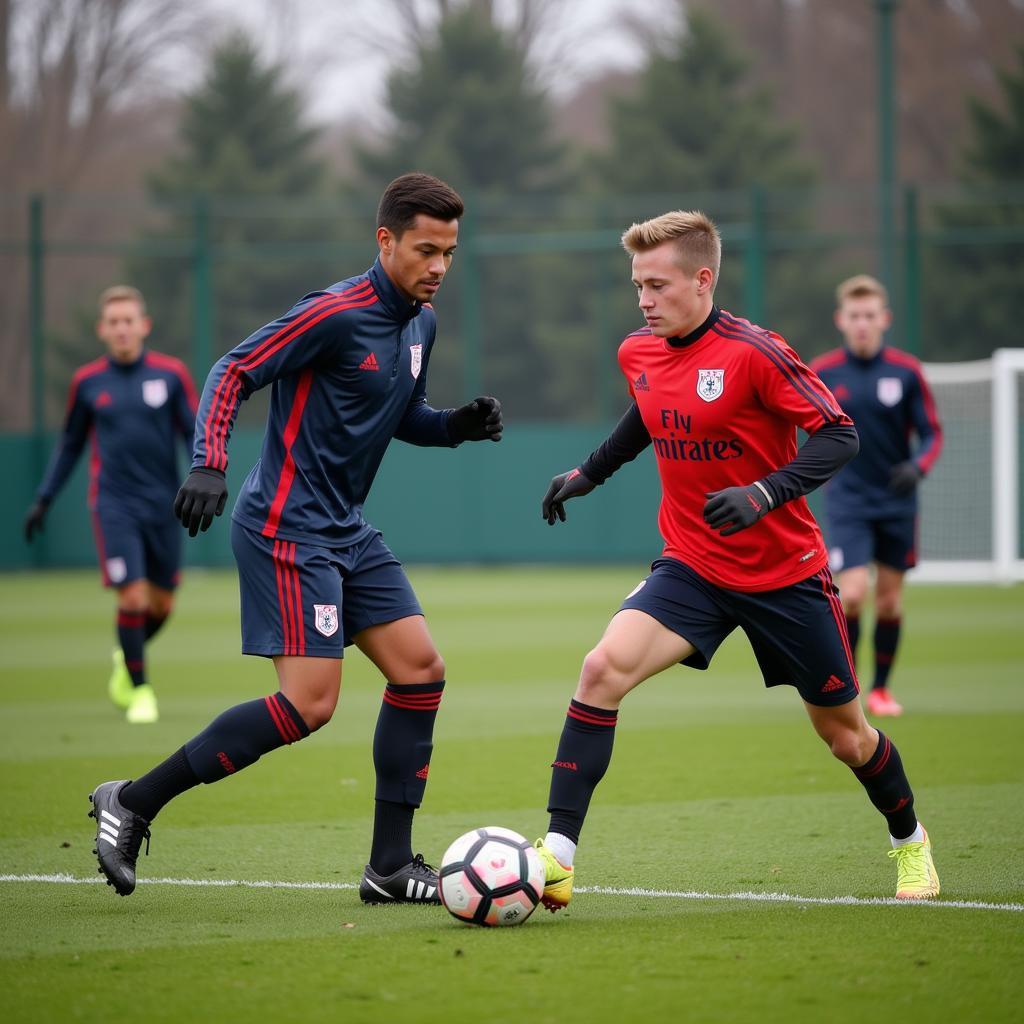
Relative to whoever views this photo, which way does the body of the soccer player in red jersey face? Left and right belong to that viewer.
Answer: facing the viewer and to the left of the viewer

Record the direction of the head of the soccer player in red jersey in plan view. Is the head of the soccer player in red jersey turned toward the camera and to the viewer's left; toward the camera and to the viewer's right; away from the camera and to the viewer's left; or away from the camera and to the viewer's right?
toward the camera and to the viewer's left

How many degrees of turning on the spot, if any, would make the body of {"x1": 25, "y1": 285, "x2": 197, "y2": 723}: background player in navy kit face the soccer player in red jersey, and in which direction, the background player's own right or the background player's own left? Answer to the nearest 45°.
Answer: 0° — they already face them

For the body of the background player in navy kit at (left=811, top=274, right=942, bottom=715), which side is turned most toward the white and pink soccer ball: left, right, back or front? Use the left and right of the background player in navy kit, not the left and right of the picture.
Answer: front

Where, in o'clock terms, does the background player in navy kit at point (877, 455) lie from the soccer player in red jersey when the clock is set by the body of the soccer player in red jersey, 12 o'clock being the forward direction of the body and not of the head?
The background player in navy kit is roughly at 5 o'clock from the soccer player in red jersey.

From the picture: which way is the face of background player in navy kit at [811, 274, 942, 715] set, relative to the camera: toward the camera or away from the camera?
toward the camera

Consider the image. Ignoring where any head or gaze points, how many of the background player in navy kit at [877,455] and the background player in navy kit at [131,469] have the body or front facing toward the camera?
2

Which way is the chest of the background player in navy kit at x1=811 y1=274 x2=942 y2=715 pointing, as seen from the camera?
toward the camera

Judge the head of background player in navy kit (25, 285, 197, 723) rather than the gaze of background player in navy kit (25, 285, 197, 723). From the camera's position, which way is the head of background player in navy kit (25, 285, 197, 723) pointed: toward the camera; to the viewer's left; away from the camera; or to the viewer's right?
toward the camera

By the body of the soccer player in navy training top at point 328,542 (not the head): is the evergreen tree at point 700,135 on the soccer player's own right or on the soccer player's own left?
on the soccer player's own left

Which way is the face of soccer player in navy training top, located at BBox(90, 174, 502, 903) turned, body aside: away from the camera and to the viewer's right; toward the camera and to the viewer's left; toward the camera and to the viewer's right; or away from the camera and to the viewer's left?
toward the camera and to the viewer's right

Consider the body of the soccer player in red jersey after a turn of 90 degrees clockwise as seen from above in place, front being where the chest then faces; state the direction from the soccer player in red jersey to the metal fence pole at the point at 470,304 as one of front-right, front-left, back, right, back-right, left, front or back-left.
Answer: front-right

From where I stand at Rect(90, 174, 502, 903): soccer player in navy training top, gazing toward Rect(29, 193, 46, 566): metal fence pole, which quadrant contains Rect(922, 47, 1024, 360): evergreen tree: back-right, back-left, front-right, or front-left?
front-right
